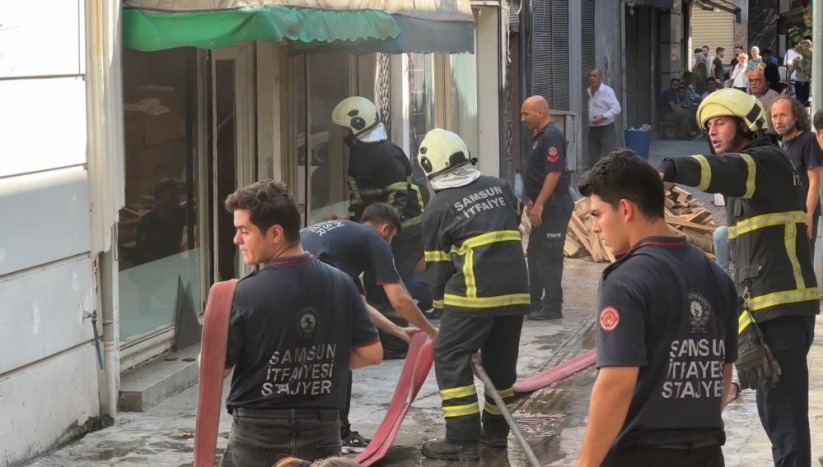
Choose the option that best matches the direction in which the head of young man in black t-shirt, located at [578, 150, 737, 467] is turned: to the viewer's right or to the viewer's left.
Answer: to the viewer's left

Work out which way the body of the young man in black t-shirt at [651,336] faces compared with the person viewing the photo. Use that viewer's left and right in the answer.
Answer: facing away from the viewer and to the left of the viewer

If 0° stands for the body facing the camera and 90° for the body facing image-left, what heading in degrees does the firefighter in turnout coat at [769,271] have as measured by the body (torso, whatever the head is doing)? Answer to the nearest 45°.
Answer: approximately 90°

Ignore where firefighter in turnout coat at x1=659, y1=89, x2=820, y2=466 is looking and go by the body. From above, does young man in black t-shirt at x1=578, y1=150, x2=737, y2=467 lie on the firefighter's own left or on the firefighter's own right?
on the firefighter's own left

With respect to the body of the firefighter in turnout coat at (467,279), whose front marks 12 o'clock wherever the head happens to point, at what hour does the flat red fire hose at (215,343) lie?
The flat red fire hose is roughly at 8 o'clock from the firefighter in turnout coat.

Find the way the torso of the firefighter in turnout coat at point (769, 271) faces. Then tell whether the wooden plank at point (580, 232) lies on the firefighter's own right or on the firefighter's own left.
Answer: on the firefighter's own right

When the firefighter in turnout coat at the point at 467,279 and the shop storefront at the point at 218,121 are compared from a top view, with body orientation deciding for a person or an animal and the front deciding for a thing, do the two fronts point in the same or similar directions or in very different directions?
very different directions
